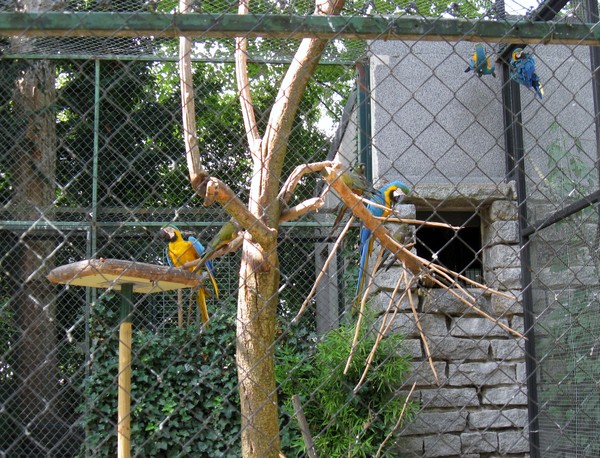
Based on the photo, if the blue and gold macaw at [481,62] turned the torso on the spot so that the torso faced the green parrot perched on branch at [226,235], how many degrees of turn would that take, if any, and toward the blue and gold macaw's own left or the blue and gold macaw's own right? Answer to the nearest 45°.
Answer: approximately 135° to the blue and gold macaw's own left

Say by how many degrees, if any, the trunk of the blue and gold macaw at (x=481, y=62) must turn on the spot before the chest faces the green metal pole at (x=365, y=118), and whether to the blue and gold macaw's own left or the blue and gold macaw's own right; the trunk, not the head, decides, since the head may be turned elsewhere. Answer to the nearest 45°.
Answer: approximately 45° to the blue and gold macaw's own left

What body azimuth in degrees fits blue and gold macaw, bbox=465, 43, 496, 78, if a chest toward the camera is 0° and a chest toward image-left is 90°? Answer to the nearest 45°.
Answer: approximately 180°

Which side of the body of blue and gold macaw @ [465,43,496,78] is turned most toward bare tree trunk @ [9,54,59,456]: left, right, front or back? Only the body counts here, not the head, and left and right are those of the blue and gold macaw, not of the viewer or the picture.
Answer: left
